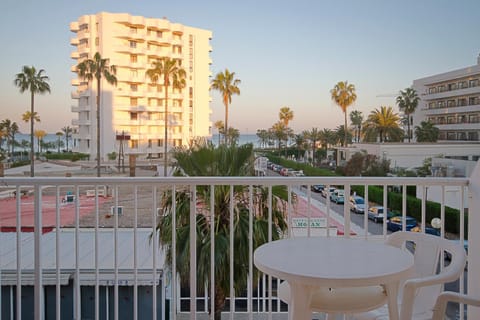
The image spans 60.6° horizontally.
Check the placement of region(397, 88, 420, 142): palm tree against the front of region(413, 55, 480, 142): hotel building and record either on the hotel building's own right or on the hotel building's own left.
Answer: on the hotel building's own right

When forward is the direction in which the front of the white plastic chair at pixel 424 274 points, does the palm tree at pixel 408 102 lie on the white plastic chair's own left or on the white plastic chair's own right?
on the white plastic chair's own right

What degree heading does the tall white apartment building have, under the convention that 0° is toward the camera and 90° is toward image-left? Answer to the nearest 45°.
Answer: approximately 315°

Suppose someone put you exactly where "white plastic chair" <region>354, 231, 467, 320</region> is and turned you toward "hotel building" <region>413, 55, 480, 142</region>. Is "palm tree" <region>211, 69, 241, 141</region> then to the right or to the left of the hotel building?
left
